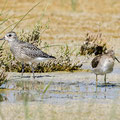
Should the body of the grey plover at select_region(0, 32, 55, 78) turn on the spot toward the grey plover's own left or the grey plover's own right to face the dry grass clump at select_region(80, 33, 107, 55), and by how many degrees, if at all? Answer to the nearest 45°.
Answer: approximately 135° to the grey plover's own right

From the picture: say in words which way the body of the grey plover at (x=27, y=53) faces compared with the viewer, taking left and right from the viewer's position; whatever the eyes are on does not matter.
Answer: facing to the left of the viewer
